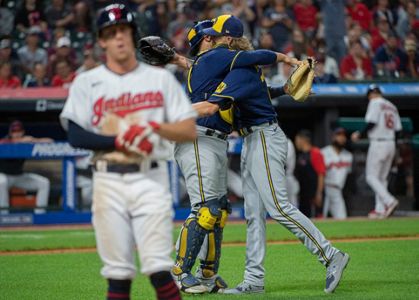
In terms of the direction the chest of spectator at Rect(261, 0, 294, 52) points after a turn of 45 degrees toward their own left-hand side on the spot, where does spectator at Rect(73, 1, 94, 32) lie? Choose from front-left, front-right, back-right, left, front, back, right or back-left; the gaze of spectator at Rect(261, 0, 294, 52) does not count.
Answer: back-right

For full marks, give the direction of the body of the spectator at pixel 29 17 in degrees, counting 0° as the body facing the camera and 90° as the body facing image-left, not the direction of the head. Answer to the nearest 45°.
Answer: approximately 0°

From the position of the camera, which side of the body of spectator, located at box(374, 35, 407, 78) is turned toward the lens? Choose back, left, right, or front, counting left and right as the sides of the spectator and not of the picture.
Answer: front

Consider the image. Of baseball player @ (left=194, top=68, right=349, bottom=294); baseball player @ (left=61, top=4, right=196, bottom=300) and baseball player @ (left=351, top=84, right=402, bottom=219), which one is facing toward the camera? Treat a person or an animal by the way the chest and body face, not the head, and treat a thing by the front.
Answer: baseball player @ (left=61, top=4, right=196, bottom=300)

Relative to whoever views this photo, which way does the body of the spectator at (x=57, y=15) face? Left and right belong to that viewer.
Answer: facing the viewer

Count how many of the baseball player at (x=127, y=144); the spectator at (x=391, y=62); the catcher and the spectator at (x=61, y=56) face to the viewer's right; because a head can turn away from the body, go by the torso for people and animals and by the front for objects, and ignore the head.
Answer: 1

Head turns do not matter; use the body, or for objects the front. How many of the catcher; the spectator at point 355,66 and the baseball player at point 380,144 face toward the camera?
1

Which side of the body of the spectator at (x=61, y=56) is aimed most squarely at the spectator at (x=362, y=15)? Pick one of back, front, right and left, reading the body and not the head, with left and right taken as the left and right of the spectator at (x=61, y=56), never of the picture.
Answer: left

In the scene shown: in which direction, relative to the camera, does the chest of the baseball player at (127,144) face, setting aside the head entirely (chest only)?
toward the camera

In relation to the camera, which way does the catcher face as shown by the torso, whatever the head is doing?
to the viewer's right

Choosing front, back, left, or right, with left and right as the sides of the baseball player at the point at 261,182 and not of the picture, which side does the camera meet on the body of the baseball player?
left

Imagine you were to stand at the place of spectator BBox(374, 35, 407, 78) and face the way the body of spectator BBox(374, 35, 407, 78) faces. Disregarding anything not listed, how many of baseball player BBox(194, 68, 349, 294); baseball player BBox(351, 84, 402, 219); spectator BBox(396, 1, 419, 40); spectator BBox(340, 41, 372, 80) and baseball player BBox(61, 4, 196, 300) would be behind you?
1
